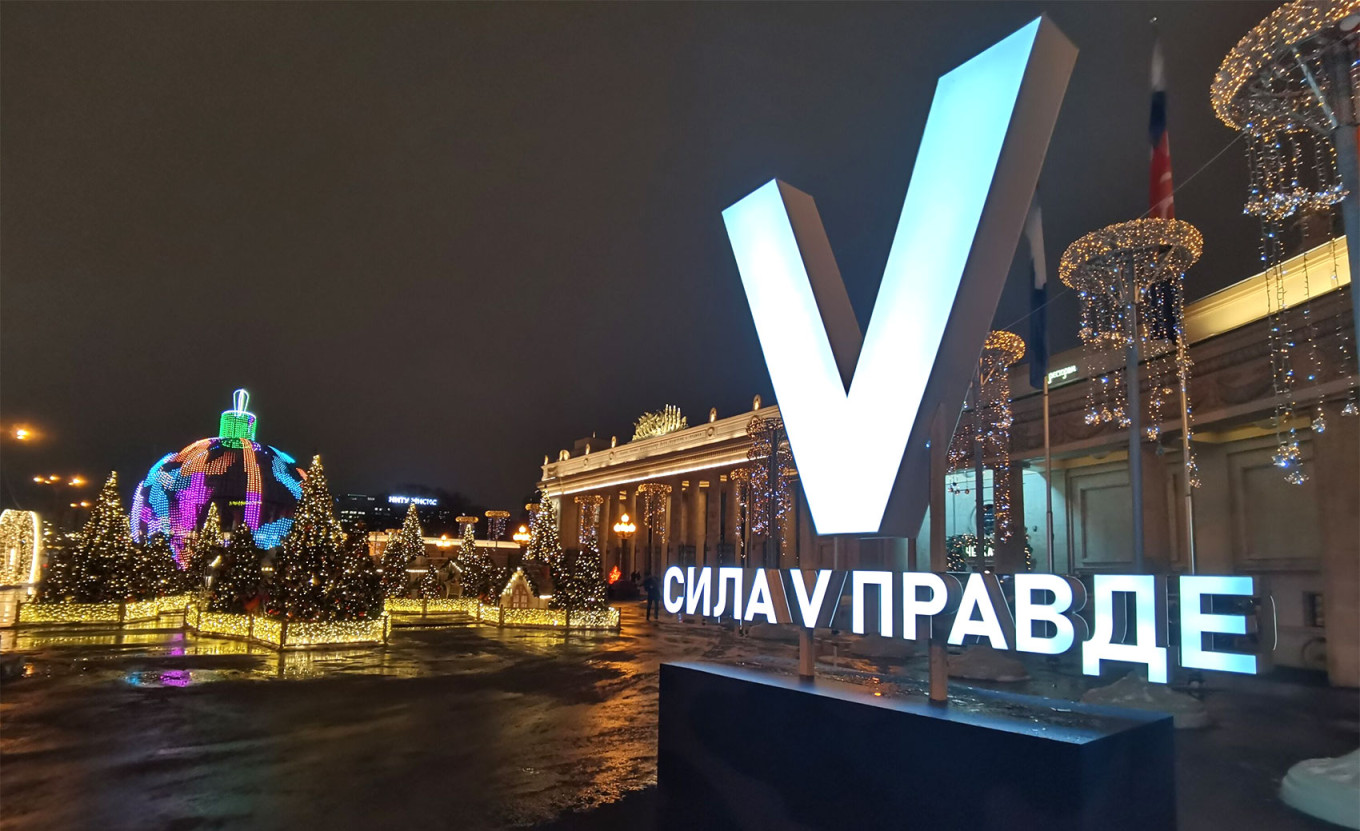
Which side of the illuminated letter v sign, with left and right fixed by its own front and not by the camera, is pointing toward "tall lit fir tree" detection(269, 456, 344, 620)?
right

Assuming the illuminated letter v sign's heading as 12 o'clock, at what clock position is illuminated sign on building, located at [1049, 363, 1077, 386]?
The illuminated sign on building is roughly at 5 o'clock from the illuminated letter v sign.

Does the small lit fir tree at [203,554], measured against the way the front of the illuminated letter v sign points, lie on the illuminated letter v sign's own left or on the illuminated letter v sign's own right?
on the illuminated letter v sign's own right

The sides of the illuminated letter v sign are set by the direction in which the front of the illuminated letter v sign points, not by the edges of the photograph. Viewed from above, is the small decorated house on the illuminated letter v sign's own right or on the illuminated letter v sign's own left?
on the illuminated letter v sign's own right

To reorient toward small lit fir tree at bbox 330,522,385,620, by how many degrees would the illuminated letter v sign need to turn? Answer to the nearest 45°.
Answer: approximately 90° to its right

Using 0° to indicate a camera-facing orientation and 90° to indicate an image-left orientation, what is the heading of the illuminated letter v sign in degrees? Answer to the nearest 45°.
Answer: approximately 45°
